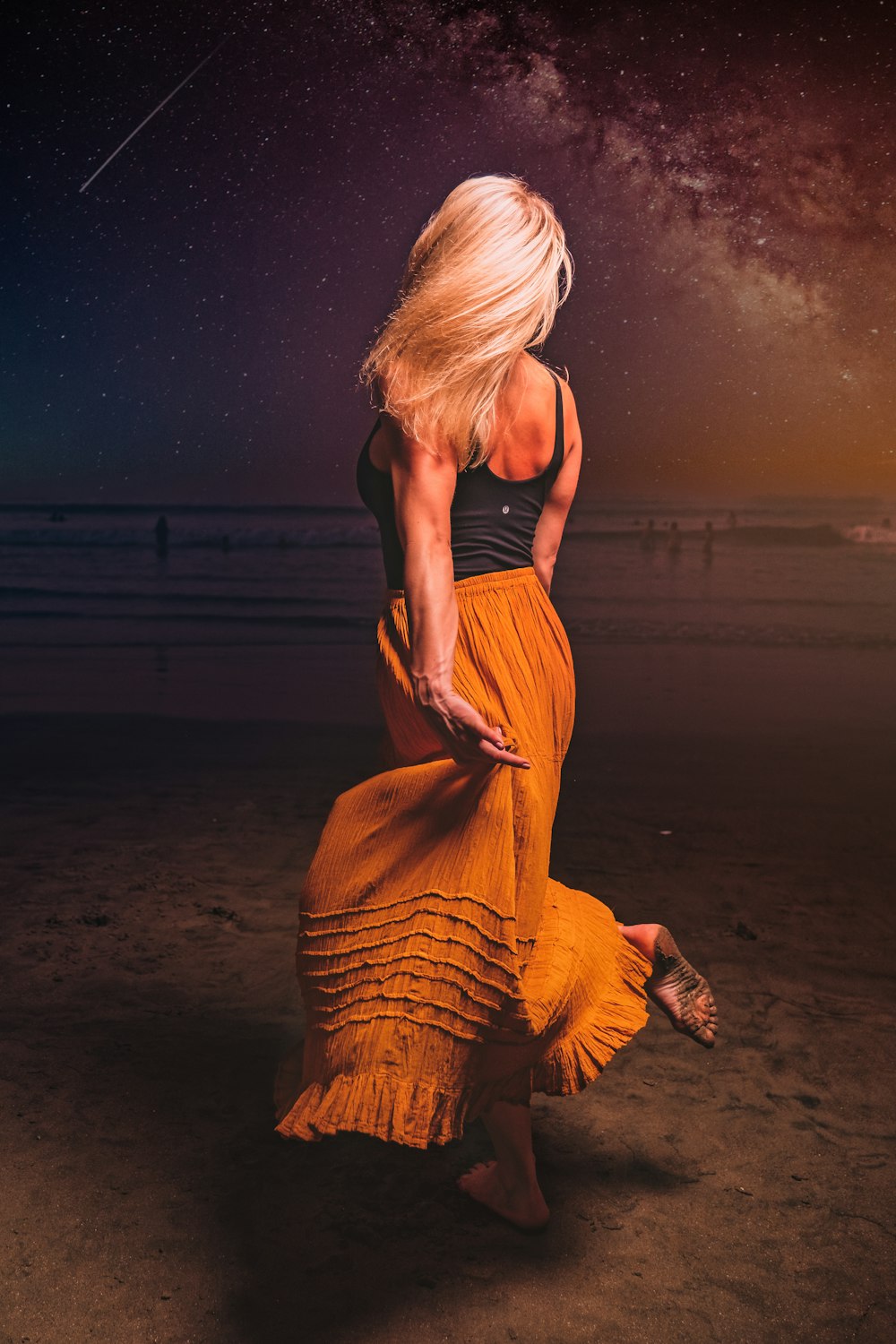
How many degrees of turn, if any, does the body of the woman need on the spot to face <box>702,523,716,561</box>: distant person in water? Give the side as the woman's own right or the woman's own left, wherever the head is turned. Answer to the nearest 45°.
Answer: approximately 45° to the woman's own right

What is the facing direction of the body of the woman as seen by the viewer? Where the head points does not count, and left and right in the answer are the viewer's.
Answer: facing away from the viewer and to the left of the viewer
